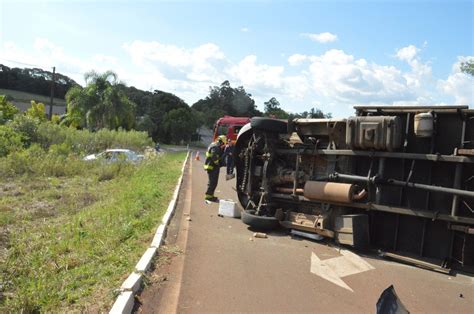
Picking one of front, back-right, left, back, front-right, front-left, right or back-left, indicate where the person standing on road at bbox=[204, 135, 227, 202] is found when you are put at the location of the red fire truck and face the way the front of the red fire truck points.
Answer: front-left

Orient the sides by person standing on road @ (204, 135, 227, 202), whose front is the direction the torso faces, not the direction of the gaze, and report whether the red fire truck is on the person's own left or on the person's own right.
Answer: on the person's own left

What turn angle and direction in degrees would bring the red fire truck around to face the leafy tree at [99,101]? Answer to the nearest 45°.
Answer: approximately 90° to its right

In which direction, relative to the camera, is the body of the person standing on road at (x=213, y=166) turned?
to the viewer's right

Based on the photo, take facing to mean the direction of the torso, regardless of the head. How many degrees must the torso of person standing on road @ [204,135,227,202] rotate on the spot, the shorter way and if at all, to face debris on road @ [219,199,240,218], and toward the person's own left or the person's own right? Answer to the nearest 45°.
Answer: approximately 90° to the person's own right

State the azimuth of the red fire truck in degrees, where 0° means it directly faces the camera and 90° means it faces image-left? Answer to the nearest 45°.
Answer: approximately 45°

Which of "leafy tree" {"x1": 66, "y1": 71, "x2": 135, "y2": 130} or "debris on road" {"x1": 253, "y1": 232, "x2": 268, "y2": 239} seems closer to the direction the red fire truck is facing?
the debris on road

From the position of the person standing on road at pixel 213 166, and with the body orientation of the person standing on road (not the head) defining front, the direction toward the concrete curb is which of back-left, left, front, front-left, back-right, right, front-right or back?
right

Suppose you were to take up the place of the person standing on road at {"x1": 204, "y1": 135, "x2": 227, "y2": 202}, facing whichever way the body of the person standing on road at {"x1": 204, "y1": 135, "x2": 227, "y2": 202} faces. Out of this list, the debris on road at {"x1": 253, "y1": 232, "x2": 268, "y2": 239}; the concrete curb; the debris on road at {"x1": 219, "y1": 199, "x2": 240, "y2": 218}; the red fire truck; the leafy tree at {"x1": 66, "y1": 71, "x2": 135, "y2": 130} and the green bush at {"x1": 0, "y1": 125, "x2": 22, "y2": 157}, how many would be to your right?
3

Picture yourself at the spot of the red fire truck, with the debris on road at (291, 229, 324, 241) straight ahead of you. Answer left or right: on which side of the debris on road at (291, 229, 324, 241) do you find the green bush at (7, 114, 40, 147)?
right

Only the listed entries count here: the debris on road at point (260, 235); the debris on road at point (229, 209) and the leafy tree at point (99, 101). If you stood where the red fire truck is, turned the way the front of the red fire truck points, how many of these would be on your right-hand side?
1
